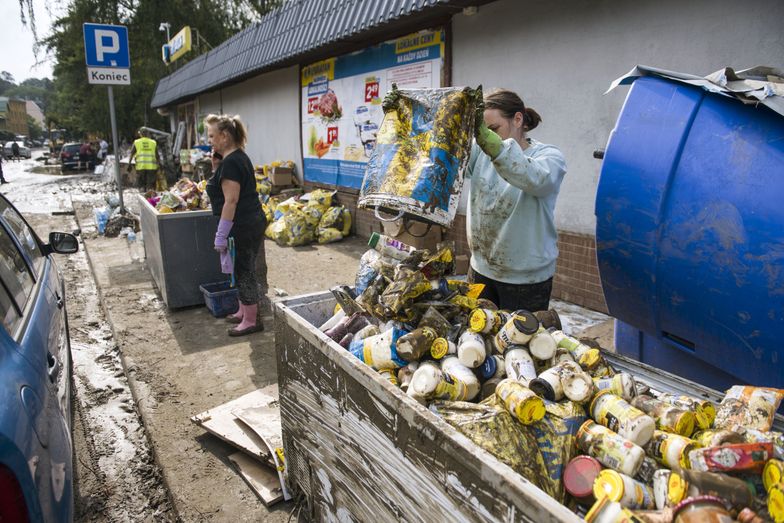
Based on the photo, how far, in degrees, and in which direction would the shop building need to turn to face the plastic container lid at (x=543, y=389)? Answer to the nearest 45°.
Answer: approximately 45° to its left

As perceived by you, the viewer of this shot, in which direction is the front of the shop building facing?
facing the viewer and to the left of the viewer

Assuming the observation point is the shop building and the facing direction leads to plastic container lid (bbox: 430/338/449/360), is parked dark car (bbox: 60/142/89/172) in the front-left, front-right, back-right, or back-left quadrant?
back-right

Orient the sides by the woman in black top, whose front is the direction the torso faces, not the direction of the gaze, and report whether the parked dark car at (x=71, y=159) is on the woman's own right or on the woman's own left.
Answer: on the woman's own right

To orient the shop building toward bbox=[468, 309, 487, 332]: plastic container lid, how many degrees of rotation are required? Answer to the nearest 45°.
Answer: approximately 45° to its left

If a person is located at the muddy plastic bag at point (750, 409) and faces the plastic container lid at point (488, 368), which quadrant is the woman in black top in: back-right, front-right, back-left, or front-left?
front-right

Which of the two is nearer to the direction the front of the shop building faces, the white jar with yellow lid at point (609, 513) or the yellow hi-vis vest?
the white jar with yellow lid

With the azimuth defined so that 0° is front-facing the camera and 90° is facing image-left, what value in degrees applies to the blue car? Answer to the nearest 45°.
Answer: approximately 180°

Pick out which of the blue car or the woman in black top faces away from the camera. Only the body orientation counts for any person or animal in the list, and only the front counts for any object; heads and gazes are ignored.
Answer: the blue car
